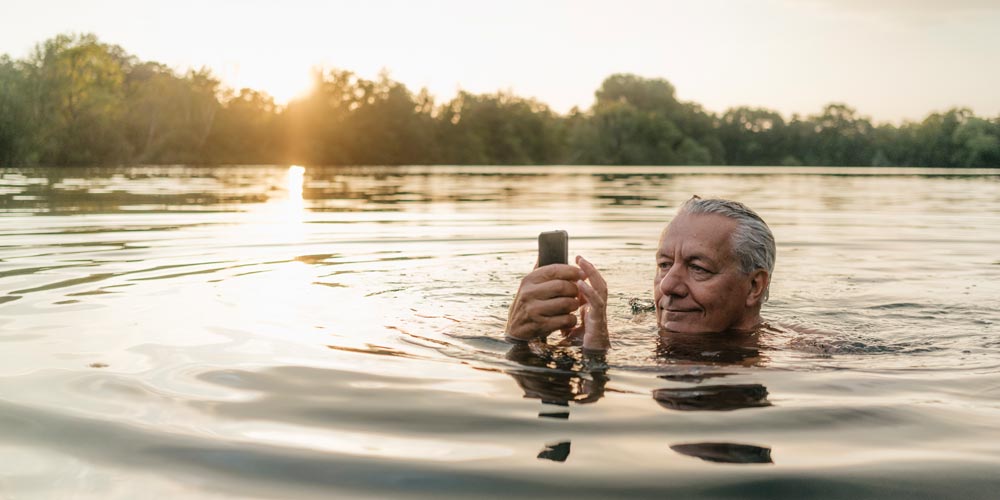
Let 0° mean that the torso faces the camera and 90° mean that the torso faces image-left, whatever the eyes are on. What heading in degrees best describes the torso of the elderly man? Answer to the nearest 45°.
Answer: approximately 45°
